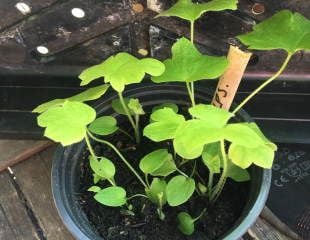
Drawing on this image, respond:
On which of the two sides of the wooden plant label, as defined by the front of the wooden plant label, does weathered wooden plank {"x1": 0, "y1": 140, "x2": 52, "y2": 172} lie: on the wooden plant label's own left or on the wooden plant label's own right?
on the wooden plant label's own right

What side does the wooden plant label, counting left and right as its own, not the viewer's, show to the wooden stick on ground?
right

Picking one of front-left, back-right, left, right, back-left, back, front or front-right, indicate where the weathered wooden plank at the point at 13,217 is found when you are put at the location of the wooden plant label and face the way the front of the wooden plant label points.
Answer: right

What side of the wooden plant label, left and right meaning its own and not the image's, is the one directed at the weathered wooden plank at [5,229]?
right

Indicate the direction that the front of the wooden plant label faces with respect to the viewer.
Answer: facing the viewer
